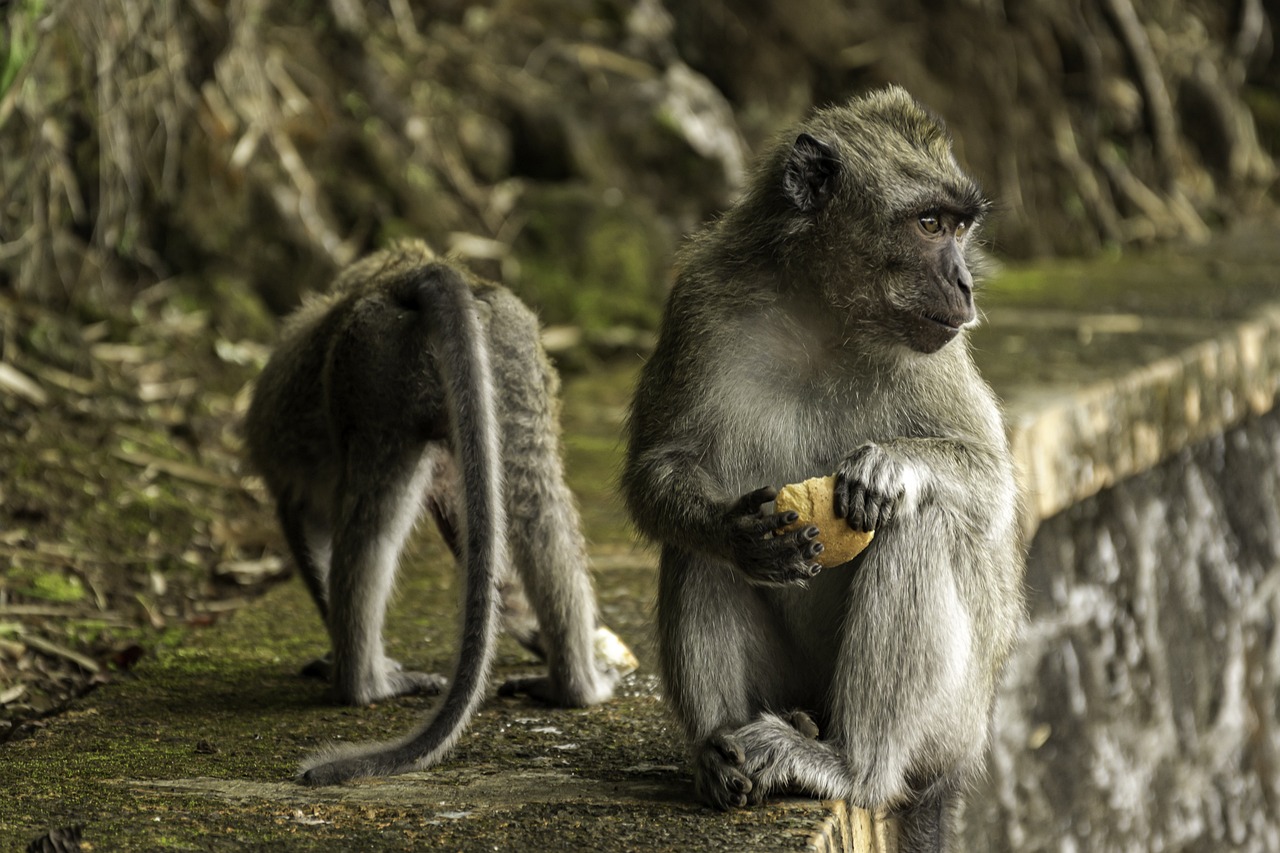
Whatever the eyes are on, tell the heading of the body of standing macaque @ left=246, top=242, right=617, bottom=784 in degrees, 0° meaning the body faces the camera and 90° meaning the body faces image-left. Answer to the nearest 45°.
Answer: approximately 135°

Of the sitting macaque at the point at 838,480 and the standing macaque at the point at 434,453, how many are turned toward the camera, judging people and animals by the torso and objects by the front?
1

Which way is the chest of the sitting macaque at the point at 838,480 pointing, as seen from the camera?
toward the camera

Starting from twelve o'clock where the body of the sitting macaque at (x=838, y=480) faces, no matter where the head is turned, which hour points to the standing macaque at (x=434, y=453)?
the standing macaque at (x=434, y=453) is roughly at 4 o'clock from the sitting macaque at (x=838, y=480).
